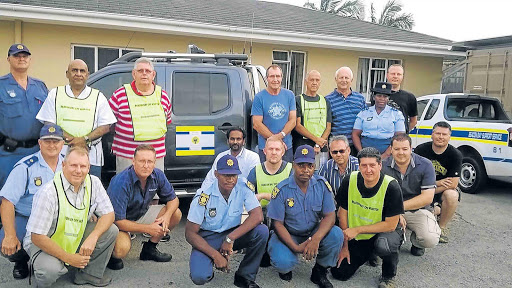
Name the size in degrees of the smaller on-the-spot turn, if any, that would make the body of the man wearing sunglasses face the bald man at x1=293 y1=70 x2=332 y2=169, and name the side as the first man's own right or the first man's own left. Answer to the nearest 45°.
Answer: approximately 135° to the first man's own right

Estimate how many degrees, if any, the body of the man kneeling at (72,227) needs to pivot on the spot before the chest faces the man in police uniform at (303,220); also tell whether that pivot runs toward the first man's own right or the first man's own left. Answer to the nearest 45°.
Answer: approximately 45° to the first man's own left

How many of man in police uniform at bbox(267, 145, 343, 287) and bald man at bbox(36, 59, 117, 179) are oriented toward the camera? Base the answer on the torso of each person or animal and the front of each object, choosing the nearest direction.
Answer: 2

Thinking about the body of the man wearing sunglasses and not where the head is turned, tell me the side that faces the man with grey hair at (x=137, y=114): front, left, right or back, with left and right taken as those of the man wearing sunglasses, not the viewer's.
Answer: right

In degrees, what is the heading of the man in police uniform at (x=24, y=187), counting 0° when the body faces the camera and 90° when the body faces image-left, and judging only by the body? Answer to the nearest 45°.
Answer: approximately 315°

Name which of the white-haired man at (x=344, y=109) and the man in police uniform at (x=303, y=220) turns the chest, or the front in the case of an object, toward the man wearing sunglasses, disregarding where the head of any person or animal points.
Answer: the white-haired man

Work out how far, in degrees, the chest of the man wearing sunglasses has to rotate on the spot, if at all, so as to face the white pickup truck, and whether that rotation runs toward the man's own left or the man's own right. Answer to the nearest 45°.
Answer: approximately 135° to the man's own left

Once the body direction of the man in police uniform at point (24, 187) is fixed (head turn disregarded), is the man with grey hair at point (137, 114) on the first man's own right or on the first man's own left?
on the first man's own left

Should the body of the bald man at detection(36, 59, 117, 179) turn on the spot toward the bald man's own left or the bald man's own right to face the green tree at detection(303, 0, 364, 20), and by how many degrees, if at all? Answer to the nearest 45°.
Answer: approximately 135° to the bald man's own left

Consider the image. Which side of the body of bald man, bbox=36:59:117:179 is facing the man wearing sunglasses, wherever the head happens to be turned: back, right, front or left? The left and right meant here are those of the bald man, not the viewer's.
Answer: left

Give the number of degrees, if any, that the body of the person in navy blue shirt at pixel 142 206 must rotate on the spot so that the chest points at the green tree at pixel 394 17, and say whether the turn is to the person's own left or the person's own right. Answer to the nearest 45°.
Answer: approximately 90° to the person's own left
